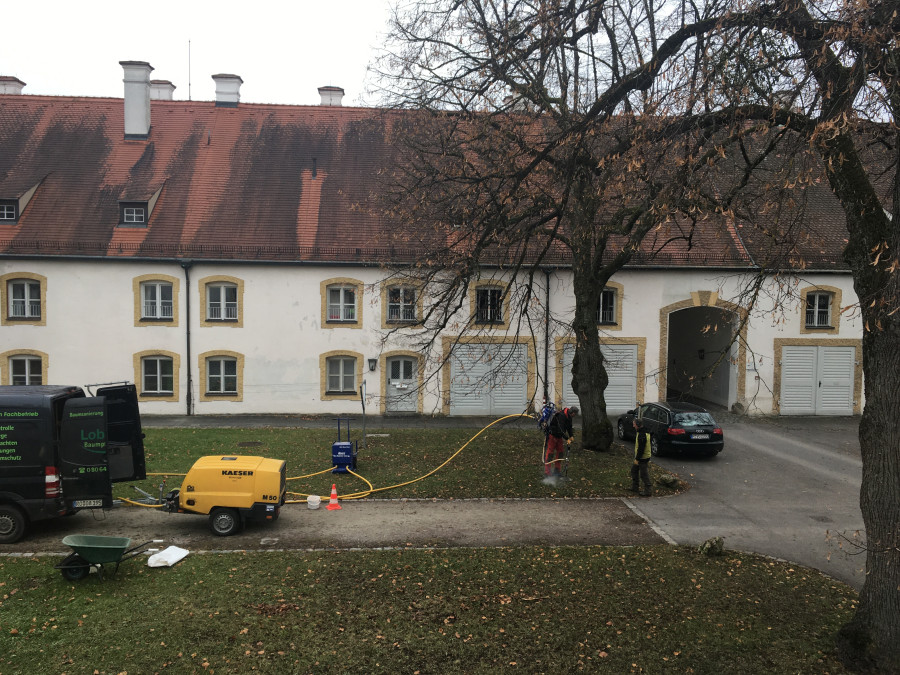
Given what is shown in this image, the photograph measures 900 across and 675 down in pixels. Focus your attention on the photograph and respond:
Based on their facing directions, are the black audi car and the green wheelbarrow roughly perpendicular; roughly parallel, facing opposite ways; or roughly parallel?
roughly perpendicular

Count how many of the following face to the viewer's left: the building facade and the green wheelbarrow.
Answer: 1

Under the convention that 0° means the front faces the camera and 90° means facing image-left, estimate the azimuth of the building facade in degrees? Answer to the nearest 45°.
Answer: approximately 0°

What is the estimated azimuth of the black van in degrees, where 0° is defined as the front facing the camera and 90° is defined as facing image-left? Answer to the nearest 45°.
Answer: approximately 135°

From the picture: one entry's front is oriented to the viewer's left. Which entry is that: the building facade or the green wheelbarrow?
the green wheelbarrow

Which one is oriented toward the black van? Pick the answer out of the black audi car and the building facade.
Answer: the building facade

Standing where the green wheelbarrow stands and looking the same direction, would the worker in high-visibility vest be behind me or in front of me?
behind

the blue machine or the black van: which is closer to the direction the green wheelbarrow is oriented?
the black van

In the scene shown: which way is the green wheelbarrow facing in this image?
to the viewer's left
